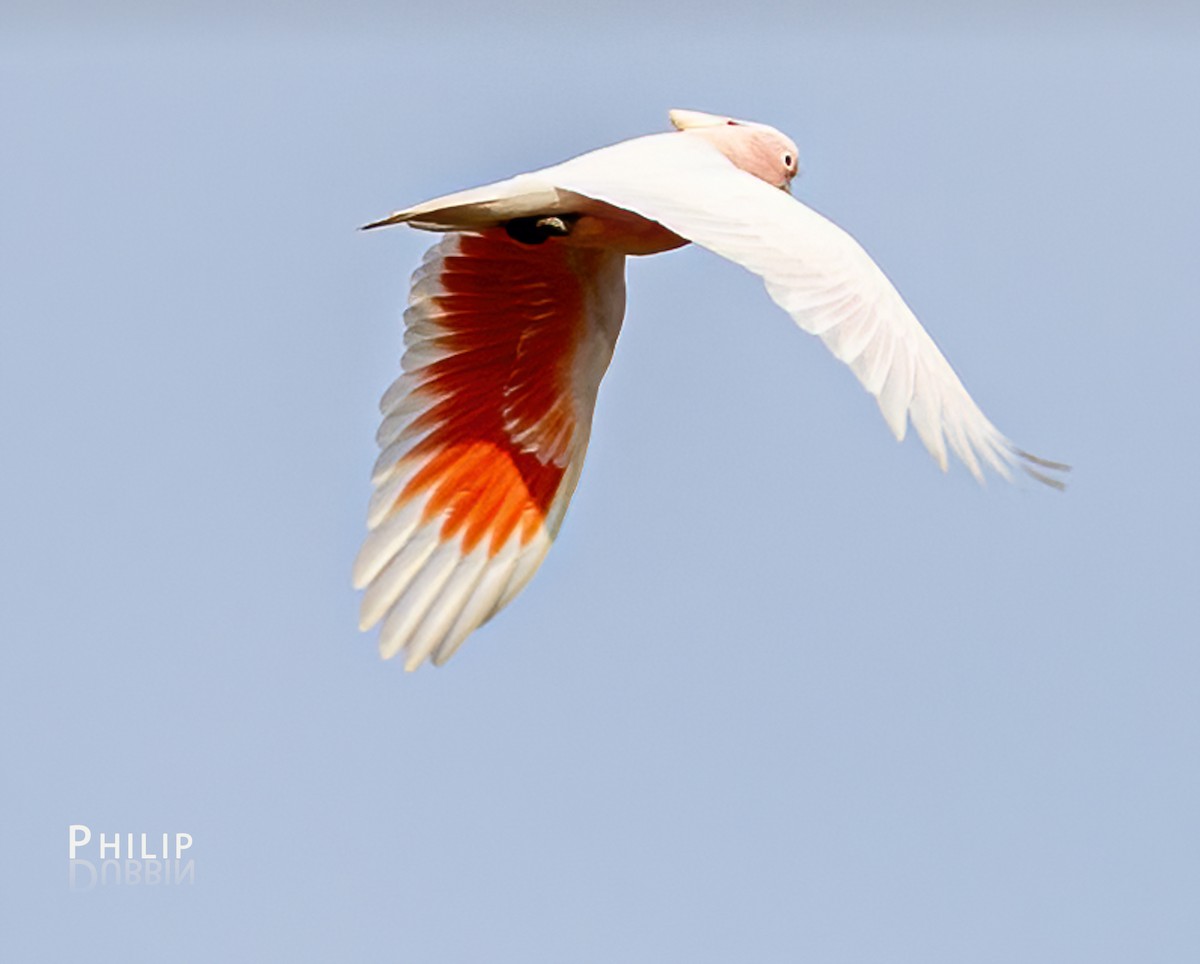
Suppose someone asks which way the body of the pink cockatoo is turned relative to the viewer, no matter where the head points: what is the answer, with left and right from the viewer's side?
facing away from the viewer and to the right of the viewer
